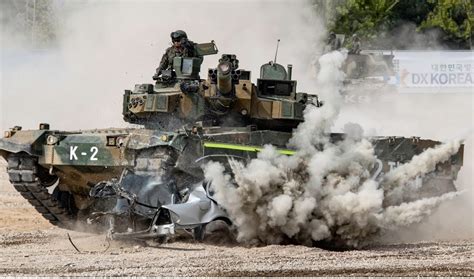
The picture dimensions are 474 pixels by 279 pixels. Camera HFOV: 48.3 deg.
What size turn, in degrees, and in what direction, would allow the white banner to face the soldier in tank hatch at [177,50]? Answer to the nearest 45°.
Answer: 0° — it already faces them

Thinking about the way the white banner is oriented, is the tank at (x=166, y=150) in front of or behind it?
in front

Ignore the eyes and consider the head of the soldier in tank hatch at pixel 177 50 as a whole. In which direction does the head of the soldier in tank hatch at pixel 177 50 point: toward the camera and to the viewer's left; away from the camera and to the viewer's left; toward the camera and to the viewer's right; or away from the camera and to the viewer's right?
toward the camera and to the viewer's left

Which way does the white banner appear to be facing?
toward the camera
